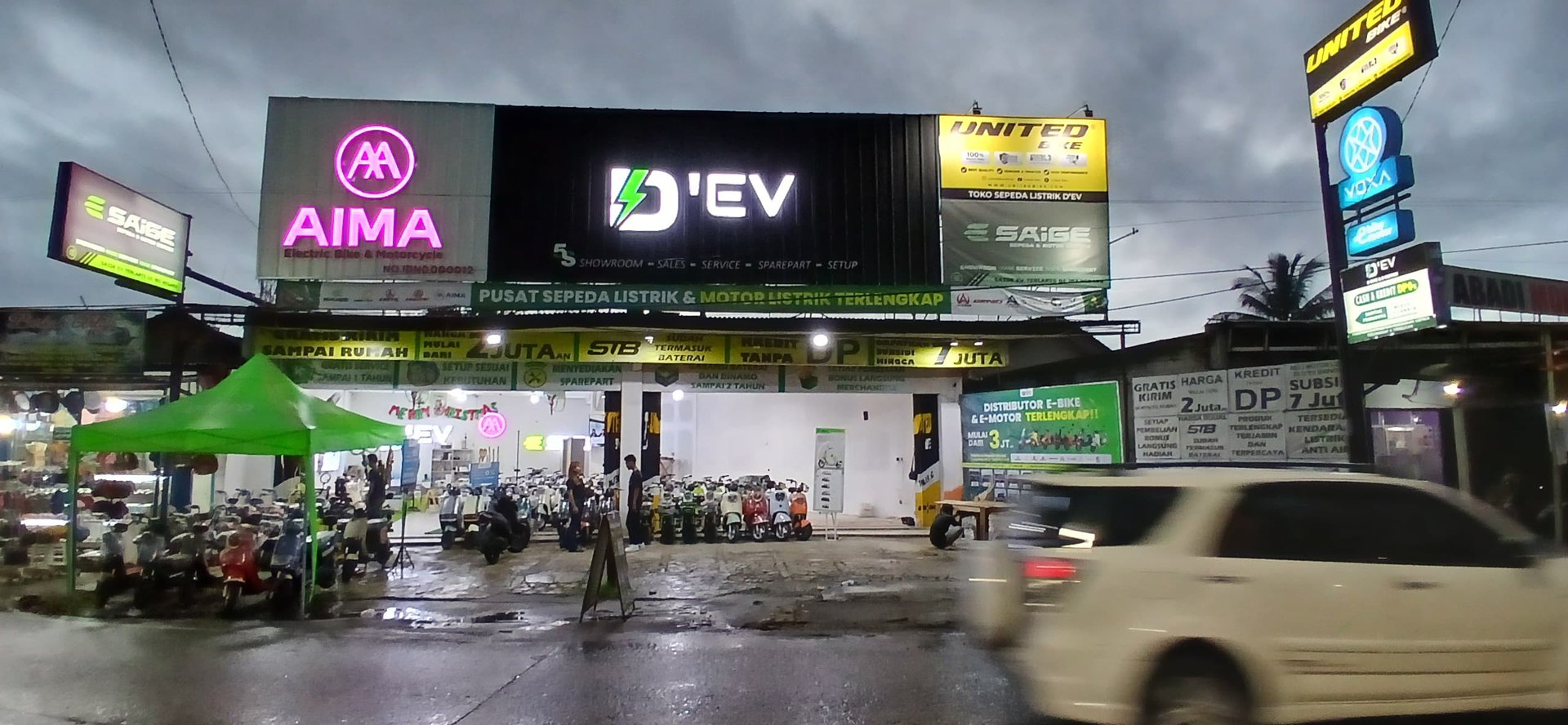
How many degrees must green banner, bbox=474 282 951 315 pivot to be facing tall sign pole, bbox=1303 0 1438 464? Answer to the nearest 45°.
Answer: approximately 45° to its left

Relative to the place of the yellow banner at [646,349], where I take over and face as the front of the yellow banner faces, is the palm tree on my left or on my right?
on my left

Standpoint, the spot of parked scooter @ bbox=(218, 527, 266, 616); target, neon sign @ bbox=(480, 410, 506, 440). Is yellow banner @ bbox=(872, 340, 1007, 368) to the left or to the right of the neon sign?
right

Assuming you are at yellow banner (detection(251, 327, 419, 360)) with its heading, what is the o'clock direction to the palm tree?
The palm tree is roughly at 9 o'clock from the yellow banner.

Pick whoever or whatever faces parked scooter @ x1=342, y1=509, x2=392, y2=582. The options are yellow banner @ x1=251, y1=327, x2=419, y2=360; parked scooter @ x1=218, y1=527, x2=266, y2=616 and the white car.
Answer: the yellow banner

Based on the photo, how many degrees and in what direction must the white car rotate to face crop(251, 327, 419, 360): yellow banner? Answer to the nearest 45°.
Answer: approximately 180°

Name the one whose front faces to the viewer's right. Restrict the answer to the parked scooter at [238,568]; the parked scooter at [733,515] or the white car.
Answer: the white car

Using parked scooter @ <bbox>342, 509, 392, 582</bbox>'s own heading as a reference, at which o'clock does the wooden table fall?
The wooden table is roughly at 8 o'clock from the parked scooter.

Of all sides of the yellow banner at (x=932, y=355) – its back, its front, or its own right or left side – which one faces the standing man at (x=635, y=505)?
right

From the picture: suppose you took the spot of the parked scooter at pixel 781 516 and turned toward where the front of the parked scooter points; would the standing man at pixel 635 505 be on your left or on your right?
on your right
